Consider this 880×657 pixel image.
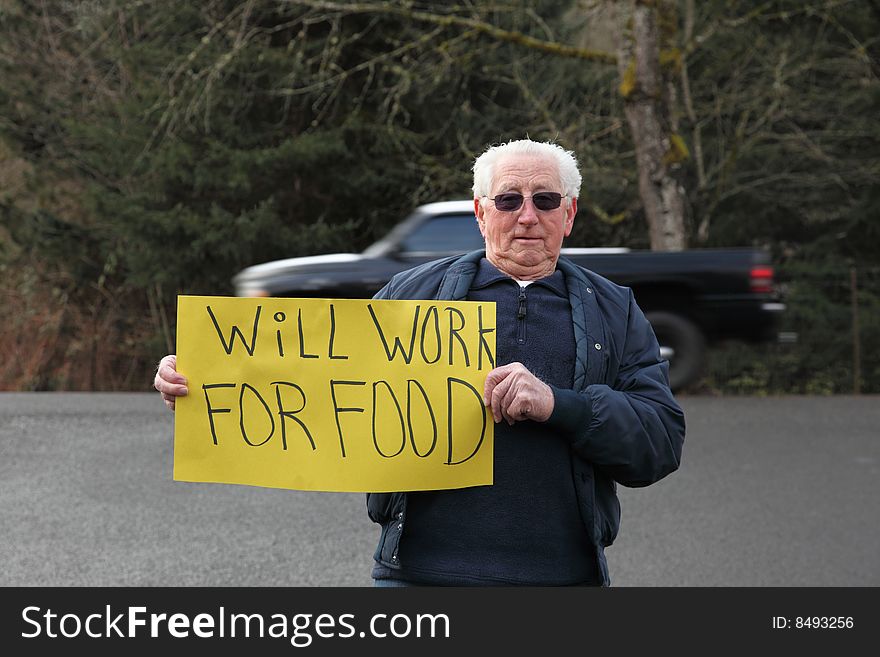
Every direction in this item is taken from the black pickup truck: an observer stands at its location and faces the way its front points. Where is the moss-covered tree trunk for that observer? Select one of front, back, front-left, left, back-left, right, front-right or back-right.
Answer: right

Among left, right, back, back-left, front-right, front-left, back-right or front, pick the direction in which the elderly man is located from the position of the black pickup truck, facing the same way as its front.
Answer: left

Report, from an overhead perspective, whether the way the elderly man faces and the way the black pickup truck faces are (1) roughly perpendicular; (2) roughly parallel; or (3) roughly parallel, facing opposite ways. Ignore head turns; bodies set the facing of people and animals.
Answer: roughly perpendicular

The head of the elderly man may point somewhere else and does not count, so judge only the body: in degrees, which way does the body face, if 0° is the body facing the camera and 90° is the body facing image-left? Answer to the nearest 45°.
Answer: approximately 0°

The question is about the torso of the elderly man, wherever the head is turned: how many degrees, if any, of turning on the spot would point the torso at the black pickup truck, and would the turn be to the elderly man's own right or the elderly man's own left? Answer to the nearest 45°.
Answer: approximately 180°

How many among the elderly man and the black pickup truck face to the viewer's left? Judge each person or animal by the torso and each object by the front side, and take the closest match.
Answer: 1

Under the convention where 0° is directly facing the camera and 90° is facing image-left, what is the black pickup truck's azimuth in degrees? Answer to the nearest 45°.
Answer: approximately 90°

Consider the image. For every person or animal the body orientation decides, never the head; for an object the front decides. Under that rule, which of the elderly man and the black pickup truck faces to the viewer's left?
the black pickup truck
